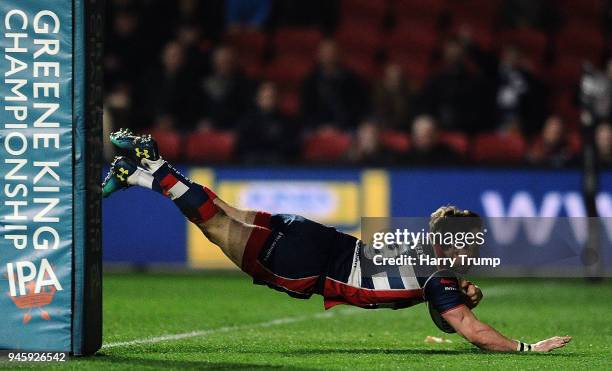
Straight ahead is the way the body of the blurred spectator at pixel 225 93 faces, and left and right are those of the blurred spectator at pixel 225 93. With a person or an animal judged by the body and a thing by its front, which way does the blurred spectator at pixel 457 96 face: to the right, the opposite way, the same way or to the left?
the same way

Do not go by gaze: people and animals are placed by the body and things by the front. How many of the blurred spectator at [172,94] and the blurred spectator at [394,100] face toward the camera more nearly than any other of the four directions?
2

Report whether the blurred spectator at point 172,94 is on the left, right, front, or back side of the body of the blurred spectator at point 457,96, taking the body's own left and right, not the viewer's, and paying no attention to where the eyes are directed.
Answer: right

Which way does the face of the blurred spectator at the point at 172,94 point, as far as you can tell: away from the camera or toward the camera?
toward the camera

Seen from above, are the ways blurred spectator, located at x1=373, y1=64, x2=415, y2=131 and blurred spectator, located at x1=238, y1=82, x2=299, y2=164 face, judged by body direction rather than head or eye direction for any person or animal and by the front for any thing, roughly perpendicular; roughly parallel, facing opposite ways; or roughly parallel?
roughly parallel

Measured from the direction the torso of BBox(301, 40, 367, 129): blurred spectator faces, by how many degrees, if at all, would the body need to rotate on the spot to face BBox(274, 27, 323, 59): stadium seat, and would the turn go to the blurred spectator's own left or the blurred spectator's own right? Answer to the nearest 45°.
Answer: approximately 180°

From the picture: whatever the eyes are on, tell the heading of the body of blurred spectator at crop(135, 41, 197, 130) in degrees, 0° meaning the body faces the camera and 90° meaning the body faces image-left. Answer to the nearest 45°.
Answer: approximately 0°

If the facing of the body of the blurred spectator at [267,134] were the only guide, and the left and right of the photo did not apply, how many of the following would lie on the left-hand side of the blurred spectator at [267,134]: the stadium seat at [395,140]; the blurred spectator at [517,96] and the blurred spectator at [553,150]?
3

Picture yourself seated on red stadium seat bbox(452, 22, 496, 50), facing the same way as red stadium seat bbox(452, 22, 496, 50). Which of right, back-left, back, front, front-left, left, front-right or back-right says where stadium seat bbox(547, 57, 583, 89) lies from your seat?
left

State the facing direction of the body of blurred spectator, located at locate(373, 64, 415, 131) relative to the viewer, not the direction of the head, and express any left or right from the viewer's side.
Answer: facing the viewer

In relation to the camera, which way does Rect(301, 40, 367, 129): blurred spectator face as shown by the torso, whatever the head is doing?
toward the camera

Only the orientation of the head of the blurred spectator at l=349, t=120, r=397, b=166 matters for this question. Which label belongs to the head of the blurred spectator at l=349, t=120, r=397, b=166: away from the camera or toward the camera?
toward the camera

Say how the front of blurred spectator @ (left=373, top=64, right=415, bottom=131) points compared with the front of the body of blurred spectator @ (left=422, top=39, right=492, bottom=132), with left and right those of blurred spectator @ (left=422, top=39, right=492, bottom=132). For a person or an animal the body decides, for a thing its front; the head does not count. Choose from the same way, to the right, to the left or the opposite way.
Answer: the same way

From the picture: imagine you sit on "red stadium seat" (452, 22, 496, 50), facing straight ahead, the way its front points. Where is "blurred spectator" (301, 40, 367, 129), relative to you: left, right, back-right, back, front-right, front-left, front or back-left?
front-right

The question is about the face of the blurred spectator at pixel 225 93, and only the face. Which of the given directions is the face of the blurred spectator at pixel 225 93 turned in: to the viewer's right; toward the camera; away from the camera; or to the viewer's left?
toward the camera

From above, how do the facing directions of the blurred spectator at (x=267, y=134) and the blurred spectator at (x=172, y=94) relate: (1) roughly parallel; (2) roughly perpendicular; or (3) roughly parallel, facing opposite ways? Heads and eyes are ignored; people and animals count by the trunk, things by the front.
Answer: roughly parallel

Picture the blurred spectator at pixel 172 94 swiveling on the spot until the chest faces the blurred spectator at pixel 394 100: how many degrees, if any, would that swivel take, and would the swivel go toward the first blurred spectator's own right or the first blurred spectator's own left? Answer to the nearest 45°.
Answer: approximately 90° to the first blurred spectator's own left

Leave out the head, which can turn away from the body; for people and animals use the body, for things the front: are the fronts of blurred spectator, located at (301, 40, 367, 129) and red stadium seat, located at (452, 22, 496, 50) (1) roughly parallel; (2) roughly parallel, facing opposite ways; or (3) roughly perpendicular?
roughly parallel

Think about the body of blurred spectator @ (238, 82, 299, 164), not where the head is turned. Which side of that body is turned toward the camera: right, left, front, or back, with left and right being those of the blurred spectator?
front
